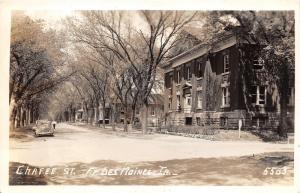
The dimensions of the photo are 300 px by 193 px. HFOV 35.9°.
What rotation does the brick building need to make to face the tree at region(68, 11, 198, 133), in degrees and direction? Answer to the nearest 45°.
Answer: approximately 45° to its right

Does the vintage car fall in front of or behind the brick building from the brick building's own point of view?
in front

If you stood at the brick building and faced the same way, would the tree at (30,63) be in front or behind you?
in front

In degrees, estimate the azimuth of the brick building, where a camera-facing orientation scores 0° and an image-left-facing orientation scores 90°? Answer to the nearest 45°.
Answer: approximately 45°
